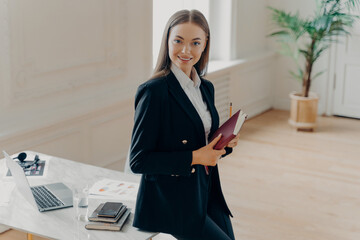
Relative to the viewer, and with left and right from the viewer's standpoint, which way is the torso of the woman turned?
facing the viewer and to the right of the viewer

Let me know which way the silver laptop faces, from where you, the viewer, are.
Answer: facing to the right of the viewer

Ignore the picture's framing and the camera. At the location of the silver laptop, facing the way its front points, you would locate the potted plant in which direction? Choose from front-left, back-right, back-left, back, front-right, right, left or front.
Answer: front-left

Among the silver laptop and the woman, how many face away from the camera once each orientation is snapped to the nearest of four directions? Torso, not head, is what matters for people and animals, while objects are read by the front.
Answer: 0
